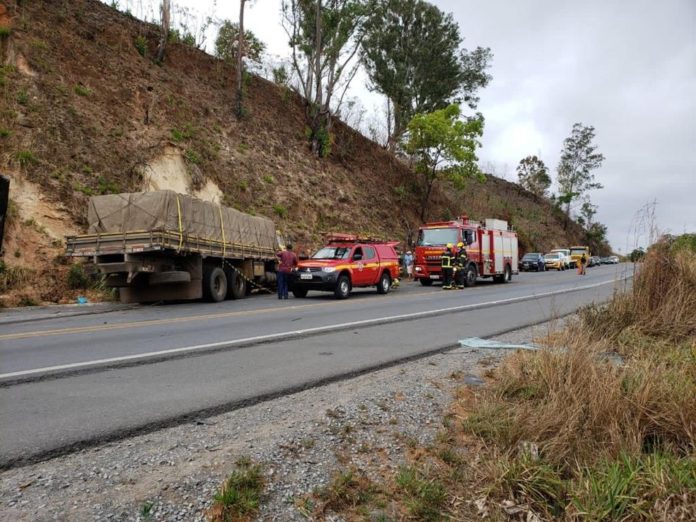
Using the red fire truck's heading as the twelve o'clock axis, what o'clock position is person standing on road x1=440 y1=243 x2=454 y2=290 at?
The person standing on road is roughly at 11 o'clock from the red fire truck.

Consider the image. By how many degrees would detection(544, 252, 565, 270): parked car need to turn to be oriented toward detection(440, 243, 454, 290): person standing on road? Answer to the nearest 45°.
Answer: approximately 45° to its left

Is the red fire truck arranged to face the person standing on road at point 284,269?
yes
